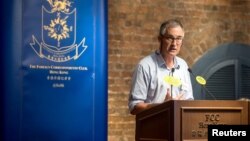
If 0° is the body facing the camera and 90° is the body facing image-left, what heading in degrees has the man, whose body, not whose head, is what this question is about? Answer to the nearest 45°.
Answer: approximately 315°

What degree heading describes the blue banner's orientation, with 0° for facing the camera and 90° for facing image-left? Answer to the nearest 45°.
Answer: approximately 0°

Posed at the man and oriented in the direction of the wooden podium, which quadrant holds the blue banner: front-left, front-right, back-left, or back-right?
back-right

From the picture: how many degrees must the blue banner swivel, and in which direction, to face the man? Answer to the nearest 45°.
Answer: approximately 45° to its left

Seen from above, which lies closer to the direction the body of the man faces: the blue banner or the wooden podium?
the wooden podium

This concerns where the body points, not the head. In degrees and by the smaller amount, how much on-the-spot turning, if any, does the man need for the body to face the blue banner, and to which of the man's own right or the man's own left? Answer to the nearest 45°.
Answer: approximately 135° to the man's own right
